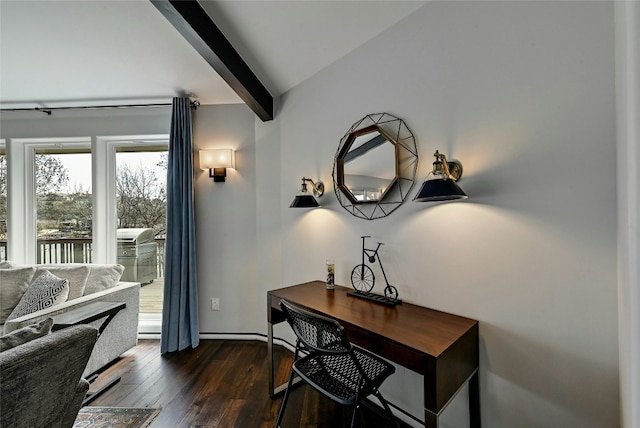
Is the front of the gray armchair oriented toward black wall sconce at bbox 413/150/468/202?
no

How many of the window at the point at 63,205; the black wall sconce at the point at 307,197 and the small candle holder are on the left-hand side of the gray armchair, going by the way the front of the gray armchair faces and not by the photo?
0

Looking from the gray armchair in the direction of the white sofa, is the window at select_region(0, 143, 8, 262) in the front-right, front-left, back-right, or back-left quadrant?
front-left

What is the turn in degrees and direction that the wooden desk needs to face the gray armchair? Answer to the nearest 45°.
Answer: approximately 45° to its right

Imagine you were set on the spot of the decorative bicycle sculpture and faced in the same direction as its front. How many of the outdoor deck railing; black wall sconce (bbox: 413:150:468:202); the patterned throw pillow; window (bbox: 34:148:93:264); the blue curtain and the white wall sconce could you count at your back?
1

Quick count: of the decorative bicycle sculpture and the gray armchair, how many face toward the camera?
0

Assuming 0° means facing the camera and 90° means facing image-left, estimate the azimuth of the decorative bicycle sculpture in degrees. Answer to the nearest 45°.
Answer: approximately 135°

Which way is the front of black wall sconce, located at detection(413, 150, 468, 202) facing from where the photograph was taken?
facing the viewer and to the left of the viewer

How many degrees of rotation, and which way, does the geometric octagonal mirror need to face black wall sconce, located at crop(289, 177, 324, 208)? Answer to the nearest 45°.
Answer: approximately 45° to its right

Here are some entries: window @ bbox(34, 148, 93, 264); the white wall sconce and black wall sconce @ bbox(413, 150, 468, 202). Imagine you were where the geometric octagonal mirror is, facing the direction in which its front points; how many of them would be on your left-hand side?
1

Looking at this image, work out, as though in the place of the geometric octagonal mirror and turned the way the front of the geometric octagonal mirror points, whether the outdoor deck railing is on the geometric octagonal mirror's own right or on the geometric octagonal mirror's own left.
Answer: on the geometric octagonal mirror's own right

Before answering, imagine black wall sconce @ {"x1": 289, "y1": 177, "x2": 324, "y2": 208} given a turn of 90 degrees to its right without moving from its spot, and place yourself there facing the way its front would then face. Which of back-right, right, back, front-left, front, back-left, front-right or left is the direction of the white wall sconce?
front

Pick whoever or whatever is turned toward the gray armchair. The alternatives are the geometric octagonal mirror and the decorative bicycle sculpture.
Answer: the geometric octagonal mirror

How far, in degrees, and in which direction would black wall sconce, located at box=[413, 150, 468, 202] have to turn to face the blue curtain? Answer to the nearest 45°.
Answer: approximately 45° to its right
